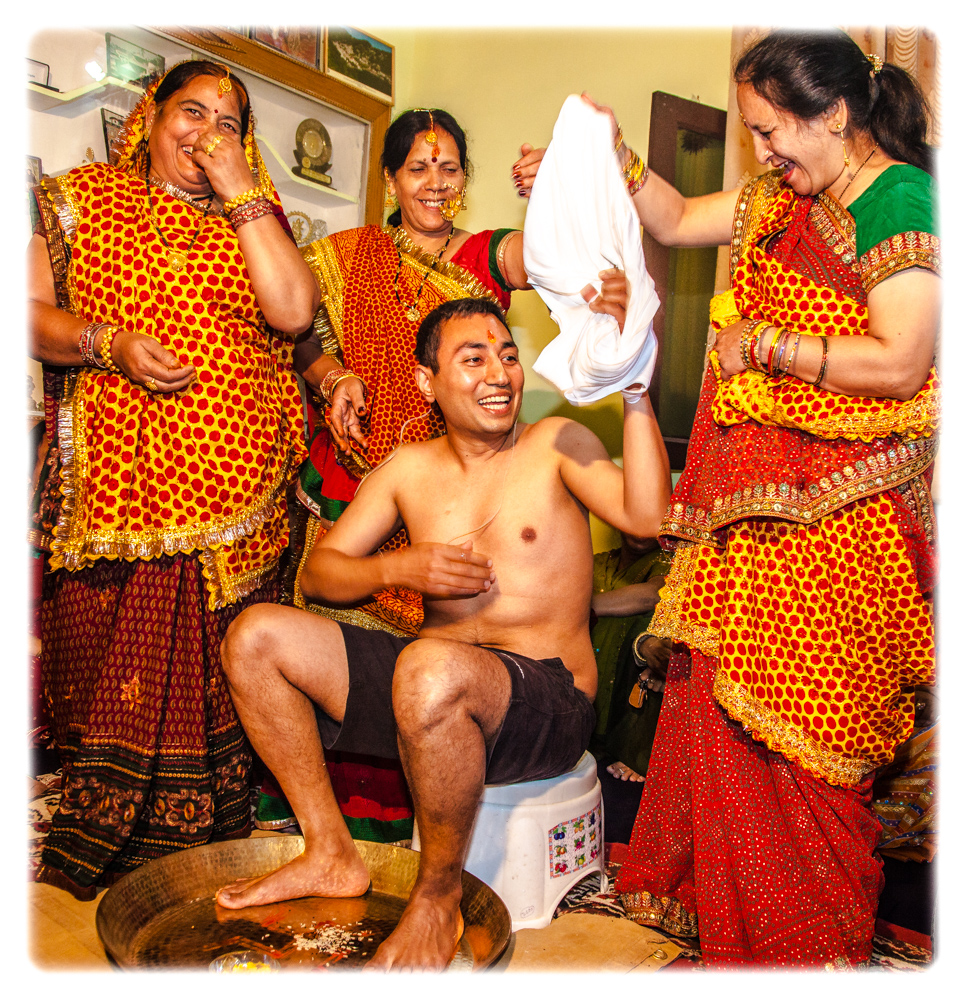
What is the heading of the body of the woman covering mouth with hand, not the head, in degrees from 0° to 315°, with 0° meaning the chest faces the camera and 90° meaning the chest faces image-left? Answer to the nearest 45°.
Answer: approximately 0°

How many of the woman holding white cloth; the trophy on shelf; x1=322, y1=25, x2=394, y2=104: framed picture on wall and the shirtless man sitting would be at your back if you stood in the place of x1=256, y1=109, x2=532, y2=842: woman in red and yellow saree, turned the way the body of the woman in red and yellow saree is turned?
2

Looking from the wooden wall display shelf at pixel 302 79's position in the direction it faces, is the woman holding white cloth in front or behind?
in front

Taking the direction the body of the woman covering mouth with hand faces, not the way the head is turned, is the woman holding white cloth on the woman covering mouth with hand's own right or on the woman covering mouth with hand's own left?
on the woman covering mouth with hand's own left

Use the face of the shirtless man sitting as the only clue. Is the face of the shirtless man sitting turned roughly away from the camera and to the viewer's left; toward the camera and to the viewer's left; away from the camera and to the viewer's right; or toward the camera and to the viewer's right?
toward the camera and to the viewer's right

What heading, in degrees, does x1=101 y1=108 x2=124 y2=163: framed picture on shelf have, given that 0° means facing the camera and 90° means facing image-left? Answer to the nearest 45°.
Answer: approximately 315°

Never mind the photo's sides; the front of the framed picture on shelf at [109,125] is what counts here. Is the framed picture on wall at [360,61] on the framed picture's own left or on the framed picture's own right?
on the framed picture's own left

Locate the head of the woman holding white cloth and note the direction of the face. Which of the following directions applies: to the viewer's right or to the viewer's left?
to the viewer's left

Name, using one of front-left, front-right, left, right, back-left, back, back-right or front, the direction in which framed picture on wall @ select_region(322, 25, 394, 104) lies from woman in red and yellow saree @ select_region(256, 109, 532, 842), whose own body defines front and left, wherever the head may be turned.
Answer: back

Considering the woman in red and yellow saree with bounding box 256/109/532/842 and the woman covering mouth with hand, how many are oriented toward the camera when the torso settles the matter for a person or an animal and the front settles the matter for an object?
2

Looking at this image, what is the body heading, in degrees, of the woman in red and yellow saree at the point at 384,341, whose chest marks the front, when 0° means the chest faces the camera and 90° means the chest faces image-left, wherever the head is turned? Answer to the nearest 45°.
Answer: approximately 0°

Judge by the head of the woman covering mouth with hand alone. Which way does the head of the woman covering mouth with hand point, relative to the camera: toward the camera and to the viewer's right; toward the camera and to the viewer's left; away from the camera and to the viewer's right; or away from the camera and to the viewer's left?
toward the camera and to the viewer's right

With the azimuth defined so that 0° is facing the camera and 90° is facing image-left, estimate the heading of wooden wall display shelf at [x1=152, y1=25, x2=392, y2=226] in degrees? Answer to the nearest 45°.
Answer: approximately 315°

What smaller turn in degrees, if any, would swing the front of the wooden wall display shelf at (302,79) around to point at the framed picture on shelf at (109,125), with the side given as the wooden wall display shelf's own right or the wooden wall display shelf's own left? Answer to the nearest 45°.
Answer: approximately 90° to the wooden wall display shelf's own right

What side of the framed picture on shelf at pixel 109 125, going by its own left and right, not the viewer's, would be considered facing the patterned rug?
front

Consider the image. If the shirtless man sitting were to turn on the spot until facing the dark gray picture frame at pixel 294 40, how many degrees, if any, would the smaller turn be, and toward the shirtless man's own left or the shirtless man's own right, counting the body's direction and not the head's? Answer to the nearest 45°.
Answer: approximately 135° to the shirtless man's own right
